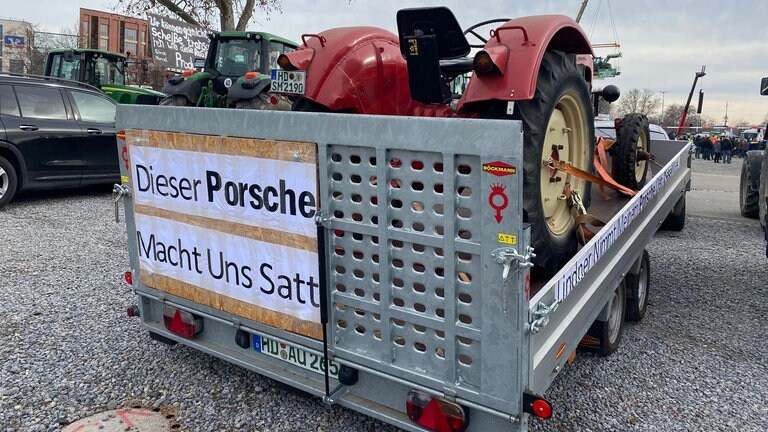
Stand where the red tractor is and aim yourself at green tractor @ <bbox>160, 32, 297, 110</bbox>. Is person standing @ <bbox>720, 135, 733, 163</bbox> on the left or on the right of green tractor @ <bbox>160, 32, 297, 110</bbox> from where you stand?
right

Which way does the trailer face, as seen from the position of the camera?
facing away from the viewer and to the right of the viewer

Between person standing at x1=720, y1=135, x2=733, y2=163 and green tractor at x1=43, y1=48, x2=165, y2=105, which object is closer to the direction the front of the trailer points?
the person standing

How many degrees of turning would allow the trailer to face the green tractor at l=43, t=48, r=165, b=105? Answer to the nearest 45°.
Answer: approximately 90° to its left

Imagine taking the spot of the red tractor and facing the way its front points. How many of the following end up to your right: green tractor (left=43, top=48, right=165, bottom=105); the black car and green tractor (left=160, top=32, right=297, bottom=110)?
0

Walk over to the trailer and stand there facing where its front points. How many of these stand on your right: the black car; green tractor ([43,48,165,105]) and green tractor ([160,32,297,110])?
0

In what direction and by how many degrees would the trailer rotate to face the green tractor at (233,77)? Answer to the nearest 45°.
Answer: approximately 45° to its left

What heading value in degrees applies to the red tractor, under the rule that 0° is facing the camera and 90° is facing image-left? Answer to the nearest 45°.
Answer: approximately 225°

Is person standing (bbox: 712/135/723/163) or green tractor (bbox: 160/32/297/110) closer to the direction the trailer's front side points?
the person standing

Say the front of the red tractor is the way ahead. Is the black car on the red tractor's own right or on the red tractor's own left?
on the red tractor's own left

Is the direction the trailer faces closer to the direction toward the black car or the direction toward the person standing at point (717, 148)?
the person standing
